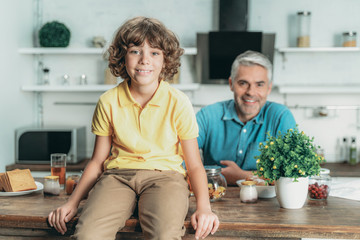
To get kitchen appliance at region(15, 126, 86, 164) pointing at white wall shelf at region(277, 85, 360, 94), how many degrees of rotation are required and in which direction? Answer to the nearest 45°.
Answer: approximately 90° to its left

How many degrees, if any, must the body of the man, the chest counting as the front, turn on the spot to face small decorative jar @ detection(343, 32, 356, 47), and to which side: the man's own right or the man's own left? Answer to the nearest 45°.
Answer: approximately 135° to the man's own left

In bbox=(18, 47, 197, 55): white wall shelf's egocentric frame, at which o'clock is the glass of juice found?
The glass of juice is roughly at 12 o'clock from the white wall shelf.

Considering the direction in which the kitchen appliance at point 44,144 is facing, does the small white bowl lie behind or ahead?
ahead
